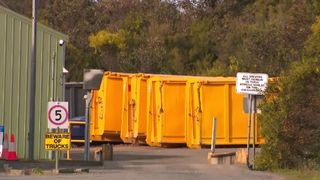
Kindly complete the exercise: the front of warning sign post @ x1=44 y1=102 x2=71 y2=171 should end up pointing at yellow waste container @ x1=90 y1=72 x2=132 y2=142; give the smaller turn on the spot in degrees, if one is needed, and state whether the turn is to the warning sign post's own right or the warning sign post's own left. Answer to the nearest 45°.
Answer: approximately 180°

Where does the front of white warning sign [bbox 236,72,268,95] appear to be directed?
toward the camera

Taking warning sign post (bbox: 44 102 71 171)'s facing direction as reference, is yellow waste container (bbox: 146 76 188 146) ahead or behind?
behind

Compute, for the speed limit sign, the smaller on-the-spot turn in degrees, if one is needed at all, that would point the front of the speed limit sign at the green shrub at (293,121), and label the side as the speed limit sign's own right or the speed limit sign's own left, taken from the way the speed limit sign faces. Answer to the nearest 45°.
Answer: approximately 90° to the speed limit sign's own left

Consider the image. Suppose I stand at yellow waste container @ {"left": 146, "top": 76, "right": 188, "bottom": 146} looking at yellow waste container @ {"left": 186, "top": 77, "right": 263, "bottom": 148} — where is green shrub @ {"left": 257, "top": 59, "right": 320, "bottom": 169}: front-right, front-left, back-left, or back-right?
front-right

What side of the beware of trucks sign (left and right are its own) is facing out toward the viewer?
front

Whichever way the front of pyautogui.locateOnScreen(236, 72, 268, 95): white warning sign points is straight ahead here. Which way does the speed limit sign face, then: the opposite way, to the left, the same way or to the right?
the same way

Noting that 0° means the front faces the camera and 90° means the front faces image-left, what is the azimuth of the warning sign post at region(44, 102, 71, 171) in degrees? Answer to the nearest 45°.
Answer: approximately 0°

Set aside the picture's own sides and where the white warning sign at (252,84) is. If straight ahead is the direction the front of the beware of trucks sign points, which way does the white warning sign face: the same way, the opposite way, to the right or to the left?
the same way

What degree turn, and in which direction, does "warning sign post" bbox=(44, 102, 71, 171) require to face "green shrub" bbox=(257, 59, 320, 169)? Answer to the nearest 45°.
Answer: approximately 90° to its left

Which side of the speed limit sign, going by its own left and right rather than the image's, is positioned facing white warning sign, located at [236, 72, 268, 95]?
left

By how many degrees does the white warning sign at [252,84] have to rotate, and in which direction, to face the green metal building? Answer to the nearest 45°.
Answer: approximately 90° to its right

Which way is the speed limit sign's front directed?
toward the camera
